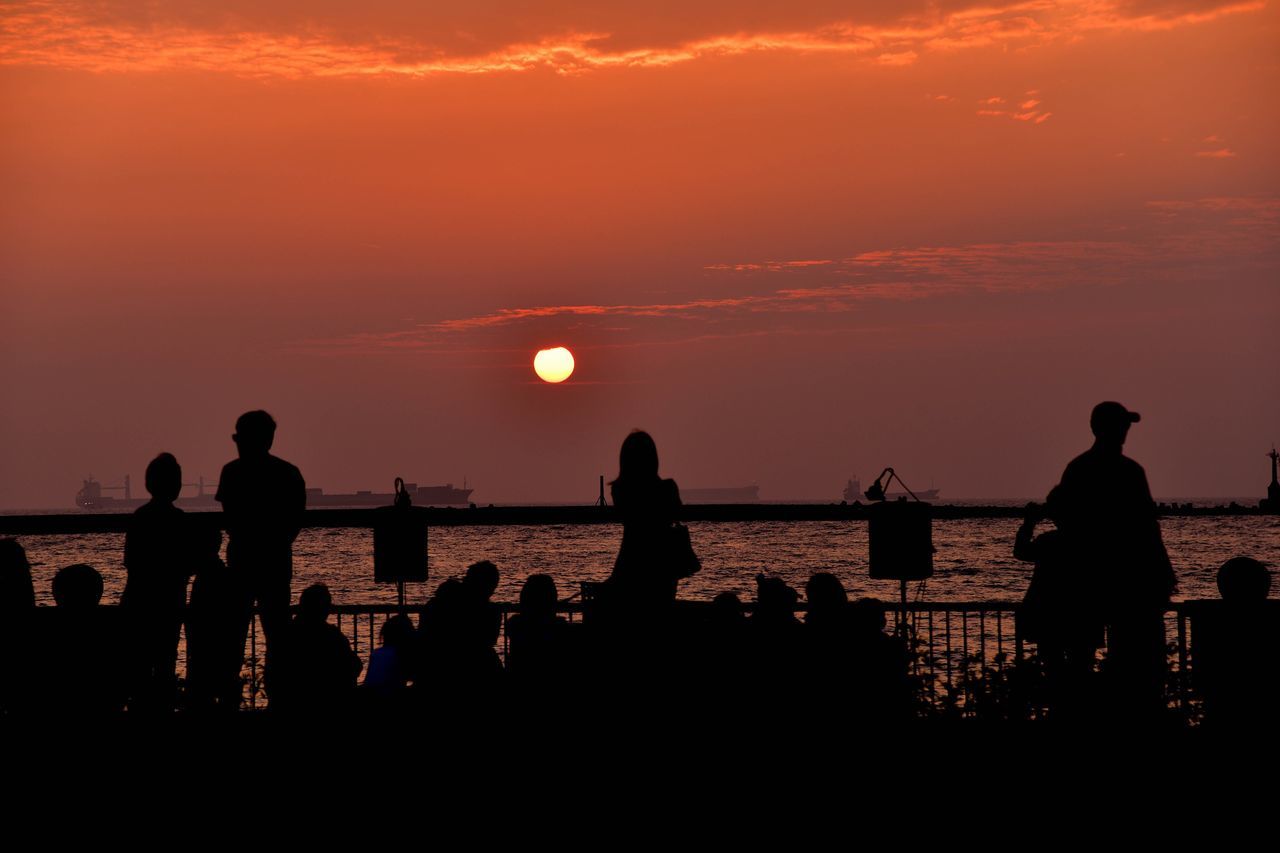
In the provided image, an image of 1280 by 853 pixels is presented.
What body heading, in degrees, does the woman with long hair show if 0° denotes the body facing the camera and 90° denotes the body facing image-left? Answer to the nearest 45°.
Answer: approximately 180°

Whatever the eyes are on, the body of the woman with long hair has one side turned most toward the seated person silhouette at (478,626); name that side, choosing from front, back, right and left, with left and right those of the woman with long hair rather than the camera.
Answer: left

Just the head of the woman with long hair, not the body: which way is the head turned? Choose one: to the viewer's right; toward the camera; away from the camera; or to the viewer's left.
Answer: away from the camera

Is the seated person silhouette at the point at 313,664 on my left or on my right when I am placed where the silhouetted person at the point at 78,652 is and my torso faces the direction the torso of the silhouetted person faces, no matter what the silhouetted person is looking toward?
on my right

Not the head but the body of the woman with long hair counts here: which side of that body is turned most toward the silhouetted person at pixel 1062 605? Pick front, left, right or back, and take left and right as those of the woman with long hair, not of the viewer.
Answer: right

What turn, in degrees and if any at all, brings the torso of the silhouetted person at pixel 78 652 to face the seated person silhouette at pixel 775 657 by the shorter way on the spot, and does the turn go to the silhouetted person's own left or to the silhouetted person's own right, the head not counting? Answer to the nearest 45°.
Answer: approximately 135° to the silhouetted person's own right

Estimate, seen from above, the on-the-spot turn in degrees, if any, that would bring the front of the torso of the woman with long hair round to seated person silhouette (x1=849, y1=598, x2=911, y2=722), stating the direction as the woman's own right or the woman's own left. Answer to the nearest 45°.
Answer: approximately 135° to the woman's own right

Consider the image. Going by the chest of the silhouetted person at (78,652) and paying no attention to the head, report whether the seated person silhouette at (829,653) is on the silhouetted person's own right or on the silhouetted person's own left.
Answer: on the silhouetted person's own right

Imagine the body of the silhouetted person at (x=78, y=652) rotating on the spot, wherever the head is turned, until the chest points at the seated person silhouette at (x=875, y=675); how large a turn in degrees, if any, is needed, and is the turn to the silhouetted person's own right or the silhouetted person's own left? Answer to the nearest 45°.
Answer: approximately 135° to the silhouetted person's own right

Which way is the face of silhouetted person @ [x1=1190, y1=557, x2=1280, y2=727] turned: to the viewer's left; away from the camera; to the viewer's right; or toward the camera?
away from the camera

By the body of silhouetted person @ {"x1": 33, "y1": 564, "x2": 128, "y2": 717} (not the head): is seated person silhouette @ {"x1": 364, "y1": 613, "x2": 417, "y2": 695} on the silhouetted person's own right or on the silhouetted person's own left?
on the silhouetted person's own right

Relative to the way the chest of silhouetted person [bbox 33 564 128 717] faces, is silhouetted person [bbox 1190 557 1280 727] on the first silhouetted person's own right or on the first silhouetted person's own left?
on the first silhouetted person's own right

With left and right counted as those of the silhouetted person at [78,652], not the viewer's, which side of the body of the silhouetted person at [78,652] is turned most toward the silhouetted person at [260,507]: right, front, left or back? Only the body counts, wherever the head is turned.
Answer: right

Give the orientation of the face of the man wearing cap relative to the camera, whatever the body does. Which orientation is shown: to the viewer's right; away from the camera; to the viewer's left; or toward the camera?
to the viewer's right

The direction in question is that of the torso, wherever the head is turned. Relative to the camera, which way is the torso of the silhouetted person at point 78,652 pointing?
away from the camera
